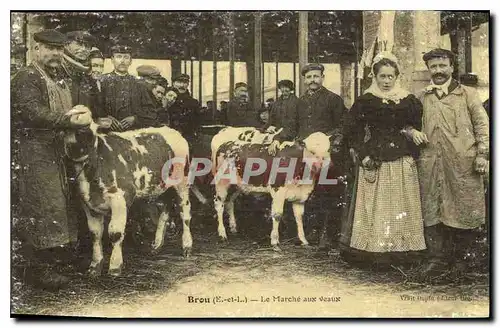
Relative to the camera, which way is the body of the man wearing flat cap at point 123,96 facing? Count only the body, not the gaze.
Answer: toward the camera

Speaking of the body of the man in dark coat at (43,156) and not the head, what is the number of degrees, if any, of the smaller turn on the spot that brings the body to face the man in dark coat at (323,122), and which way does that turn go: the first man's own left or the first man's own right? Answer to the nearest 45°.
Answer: approximately 45° to the first man's own left

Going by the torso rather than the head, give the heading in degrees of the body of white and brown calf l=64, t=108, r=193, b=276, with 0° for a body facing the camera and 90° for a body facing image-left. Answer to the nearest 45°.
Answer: approximately 45°

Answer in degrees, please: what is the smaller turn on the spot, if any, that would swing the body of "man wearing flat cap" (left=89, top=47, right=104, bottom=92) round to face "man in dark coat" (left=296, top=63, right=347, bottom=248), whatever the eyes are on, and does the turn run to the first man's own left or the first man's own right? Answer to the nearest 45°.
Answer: approximately 90° to the first man's own left

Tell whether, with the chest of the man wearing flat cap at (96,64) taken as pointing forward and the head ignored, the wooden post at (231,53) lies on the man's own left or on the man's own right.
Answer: on the man's own left

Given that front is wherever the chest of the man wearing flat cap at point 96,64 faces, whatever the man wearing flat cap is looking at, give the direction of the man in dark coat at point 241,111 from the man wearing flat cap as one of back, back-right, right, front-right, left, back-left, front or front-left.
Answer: left

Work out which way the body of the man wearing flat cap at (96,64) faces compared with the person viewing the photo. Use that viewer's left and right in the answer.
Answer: facing the viewer

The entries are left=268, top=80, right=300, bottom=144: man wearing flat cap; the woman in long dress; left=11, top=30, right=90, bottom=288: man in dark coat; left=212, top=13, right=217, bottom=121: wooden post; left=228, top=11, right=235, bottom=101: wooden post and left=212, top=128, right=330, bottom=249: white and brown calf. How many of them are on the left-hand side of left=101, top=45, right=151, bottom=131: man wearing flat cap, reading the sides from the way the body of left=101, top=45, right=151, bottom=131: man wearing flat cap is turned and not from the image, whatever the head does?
5

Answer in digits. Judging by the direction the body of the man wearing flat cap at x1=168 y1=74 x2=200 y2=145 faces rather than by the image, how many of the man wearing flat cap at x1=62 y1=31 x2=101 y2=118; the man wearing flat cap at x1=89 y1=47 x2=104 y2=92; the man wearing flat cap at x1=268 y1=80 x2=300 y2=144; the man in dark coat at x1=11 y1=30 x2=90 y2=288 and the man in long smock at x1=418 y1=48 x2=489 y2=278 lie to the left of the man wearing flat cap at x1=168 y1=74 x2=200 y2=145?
2

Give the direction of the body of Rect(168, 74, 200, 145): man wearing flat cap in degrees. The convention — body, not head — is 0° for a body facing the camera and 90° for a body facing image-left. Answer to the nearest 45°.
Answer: approximately 0°

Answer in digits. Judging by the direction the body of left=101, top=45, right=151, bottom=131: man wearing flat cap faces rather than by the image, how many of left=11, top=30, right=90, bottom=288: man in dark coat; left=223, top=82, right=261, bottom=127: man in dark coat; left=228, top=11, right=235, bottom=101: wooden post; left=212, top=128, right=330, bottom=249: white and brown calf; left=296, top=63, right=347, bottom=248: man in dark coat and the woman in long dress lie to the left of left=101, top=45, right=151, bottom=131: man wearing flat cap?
5
